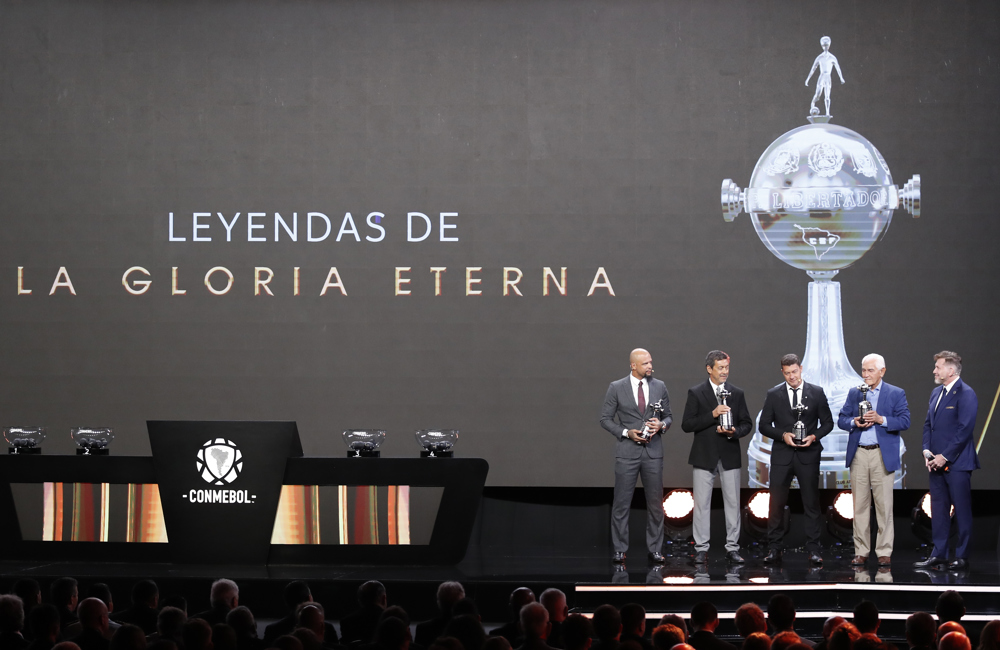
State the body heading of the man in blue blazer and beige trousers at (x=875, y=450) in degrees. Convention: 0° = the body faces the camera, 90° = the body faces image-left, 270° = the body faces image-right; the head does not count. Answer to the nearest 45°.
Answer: approximately 45°

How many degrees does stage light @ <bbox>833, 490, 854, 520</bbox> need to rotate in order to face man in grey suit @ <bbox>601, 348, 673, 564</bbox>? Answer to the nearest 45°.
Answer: approximately 45° to its right

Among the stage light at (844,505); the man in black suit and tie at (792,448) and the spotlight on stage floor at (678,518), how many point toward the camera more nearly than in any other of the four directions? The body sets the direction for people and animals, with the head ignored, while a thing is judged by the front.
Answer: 3

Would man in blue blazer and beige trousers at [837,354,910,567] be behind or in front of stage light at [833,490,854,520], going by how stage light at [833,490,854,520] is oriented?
in front

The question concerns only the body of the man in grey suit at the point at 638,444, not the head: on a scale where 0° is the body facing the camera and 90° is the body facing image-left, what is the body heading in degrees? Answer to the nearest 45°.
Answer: approximately 0°

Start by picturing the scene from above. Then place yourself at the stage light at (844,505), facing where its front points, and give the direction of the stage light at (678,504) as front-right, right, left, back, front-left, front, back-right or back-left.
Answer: right

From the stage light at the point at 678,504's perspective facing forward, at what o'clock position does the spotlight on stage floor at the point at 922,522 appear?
The spotlight on stage floor is roughly at 9 o'clock from the stage light.

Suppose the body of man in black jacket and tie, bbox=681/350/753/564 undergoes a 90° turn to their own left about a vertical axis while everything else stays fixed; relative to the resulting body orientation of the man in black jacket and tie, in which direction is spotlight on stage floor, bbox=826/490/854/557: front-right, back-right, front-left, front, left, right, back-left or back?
front-left

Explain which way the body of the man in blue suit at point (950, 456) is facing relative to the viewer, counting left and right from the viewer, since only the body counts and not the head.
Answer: facing the viewer and to the left of the viewer

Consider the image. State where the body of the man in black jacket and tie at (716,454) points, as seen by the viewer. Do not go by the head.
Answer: toward the camera

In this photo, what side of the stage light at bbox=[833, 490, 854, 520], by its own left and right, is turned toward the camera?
front

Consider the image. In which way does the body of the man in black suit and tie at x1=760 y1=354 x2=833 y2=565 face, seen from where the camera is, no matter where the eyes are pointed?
toward the camera

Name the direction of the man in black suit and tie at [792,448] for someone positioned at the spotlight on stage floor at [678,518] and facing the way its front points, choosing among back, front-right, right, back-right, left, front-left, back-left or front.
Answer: front-left

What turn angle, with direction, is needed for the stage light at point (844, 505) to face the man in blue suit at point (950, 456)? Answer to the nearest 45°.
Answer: approximately 45° to its left

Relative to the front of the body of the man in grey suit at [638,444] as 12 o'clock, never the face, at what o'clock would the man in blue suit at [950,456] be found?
The man in blue suit is roughly at 9 o'clock from the man in grey suit.
